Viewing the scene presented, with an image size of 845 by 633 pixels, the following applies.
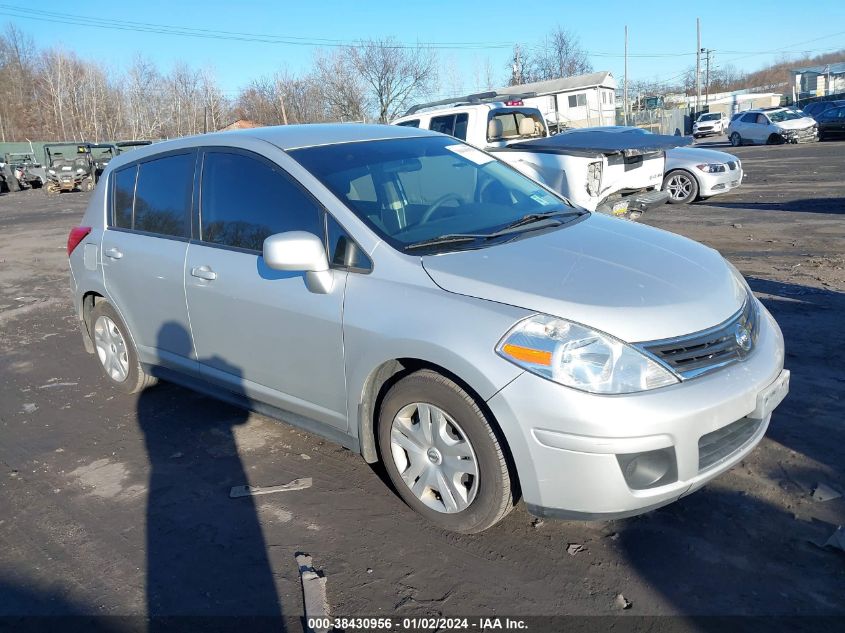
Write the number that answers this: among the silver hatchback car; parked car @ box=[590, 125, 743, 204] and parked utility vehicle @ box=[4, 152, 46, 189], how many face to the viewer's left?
0

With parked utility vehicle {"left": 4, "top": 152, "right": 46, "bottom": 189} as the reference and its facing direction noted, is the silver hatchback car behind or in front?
in front

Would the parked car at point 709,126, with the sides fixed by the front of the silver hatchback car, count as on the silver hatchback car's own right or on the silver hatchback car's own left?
on the silver hatchback car's own left

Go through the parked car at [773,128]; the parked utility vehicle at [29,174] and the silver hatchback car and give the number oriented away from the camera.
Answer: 0

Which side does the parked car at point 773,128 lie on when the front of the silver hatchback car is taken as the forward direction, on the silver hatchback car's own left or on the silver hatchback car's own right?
on the silver hatchback car's own left

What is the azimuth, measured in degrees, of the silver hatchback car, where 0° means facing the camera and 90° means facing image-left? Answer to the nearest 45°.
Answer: approximately 315°

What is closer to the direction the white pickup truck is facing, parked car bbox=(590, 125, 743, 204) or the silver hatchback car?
the parked car

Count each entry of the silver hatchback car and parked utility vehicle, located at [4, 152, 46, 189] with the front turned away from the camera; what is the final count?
0

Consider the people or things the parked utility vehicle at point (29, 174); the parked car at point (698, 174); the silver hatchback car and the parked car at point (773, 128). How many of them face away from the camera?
0
